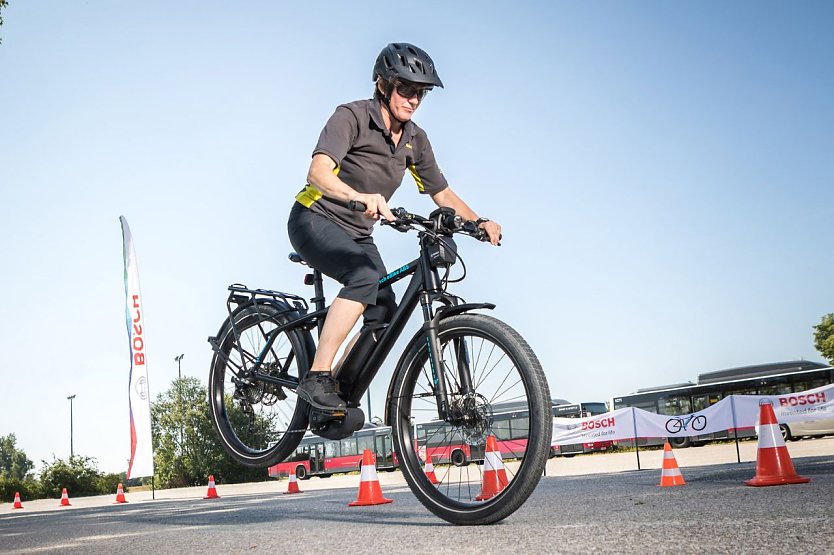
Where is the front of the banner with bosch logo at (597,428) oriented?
toward the camera

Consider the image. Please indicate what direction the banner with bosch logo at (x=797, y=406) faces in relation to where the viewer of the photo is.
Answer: facing the viewer

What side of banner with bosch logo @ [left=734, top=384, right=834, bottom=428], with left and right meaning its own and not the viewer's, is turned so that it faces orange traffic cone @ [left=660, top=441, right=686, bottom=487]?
front

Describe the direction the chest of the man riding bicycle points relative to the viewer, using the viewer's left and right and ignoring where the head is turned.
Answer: facing the viewer and to the right of the viewer

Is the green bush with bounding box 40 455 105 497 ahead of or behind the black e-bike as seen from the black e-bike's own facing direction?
behind

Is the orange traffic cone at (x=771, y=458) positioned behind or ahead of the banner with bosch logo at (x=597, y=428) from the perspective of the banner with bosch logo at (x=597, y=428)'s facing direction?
ahead

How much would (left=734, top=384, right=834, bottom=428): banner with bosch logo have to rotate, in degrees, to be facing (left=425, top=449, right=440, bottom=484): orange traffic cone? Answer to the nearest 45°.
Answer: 0° — it already faces it

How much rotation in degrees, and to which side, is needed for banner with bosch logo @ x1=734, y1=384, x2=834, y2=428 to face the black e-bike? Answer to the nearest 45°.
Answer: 0° — it already faces it

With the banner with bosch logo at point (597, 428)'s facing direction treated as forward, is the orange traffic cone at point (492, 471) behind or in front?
in front

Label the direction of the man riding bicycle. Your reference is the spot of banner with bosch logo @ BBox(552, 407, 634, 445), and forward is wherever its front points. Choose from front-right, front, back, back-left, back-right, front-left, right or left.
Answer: front

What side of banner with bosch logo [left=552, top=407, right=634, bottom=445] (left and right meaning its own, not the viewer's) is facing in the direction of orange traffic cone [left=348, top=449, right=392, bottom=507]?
front

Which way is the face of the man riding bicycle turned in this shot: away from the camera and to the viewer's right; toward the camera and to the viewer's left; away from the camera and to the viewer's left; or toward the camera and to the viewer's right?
toward the camera and to the viewer's right

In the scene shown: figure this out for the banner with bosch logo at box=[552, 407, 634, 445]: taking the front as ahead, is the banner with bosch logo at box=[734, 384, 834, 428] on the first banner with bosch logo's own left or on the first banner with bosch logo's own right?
on the first banner with bosch logo's own left
